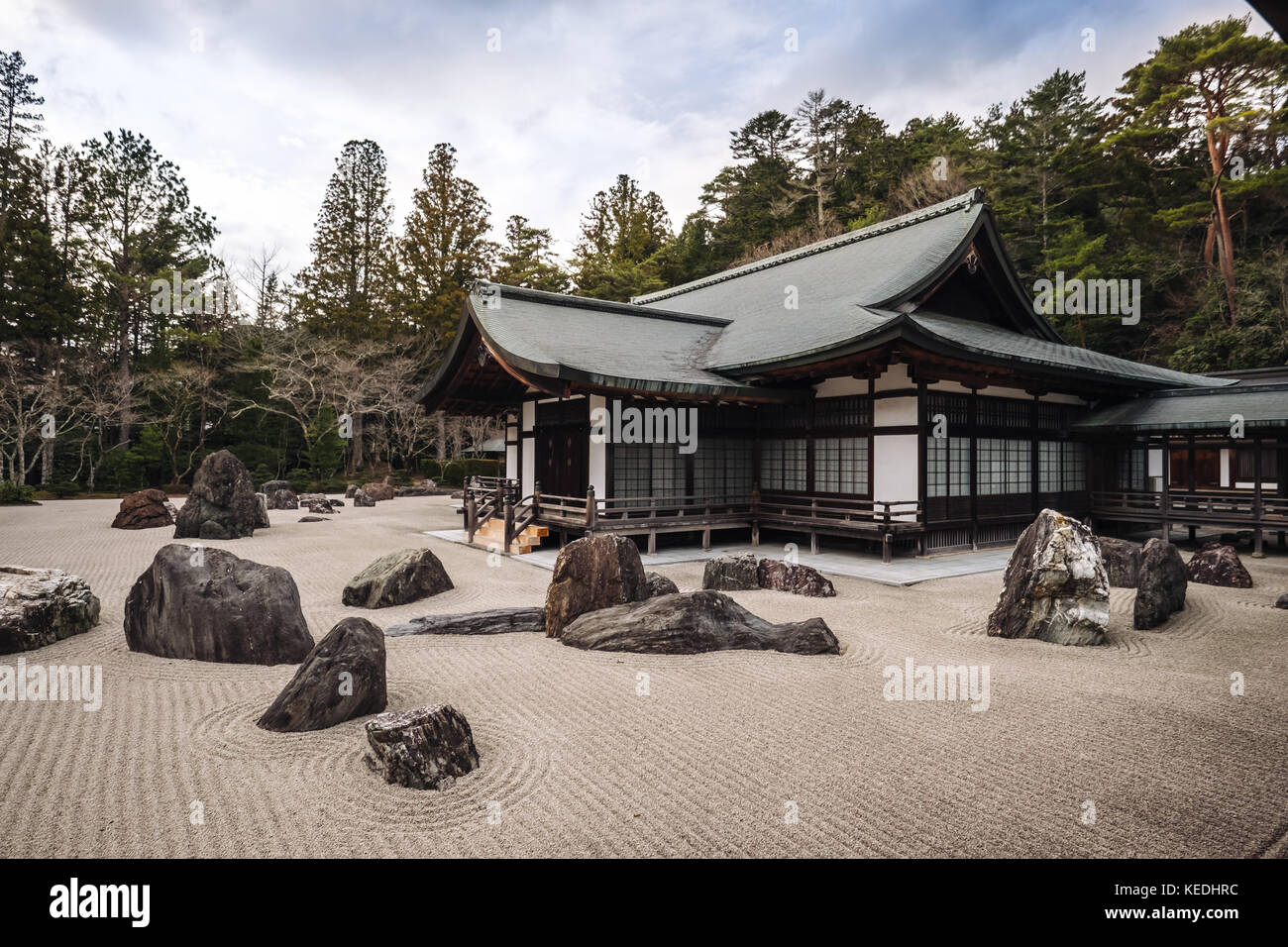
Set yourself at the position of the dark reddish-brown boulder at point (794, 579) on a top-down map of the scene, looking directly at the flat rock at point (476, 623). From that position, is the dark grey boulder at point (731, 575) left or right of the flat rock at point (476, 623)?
right

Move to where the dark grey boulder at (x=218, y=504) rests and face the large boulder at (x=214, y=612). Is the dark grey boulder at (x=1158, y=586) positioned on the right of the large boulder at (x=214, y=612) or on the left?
left

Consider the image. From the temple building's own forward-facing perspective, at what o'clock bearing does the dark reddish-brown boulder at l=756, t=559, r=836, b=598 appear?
The dark reddish-brown boulder is roughly at 11 o'clock from the temple building.

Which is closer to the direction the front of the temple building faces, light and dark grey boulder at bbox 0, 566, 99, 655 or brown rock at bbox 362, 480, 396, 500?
the light and dark grey boulder

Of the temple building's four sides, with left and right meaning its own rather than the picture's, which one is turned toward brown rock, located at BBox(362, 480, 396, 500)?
right

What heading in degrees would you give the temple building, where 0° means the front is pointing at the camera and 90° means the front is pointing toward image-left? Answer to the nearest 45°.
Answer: approximately 45°

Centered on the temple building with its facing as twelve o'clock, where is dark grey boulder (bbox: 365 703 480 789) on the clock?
The dark grey boulder is roughly at 11 o'clock from the temple building.

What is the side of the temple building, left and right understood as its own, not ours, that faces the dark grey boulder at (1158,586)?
left

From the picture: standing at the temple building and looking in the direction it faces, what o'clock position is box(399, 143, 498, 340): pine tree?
The pine tree is roughly at 3 o'clock from the temple building.

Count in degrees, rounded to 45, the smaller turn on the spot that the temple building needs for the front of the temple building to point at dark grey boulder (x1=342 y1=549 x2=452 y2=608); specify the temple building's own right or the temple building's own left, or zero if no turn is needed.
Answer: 0° — it already faces it
